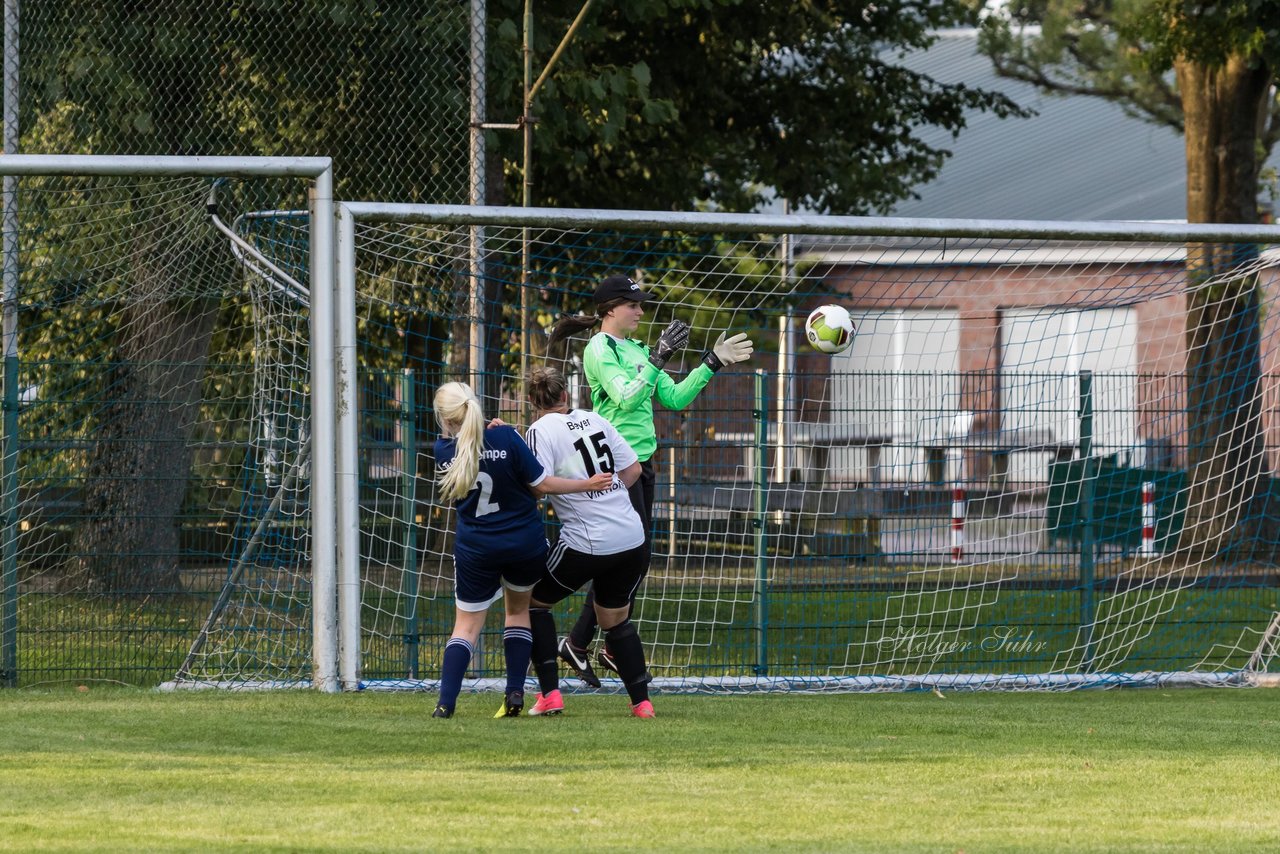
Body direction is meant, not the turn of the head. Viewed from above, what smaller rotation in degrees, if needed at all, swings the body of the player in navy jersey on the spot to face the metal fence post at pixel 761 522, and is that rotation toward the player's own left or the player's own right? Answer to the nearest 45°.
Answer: approximately 45° to the player's own right

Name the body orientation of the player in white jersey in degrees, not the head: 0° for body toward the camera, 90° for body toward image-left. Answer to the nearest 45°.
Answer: approximately 180°

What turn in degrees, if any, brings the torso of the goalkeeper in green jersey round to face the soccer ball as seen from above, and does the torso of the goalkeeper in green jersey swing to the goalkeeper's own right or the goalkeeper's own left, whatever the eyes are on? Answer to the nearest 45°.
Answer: approximately 45° to the goalkeeper's own left

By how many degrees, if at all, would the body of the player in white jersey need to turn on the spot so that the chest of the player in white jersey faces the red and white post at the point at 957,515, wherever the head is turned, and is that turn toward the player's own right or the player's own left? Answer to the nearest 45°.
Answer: approximately 45° to the player's own right

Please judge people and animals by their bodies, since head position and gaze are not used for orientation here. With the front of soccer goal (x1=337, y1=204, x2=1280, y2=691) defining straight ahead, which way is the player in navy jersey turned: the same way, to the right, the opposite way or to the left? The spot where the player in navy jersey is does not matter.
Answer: the opposite way

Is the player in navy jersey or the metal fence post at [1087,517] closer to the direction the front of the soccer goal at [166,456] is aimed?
the player in navy jersey

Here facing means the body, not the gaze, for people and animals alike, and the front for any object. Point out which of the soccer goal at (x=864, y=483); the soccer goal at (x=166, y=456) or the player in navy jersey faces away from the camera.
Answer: the player in navy jersey

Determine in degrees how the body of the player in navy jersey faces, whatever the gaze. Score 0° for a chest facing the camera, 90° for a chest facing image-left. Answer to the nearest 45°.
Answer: approximately 180°

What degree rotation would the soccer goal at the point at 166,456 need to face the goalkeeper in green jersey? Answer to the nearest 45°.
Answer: approximately 45° to its left

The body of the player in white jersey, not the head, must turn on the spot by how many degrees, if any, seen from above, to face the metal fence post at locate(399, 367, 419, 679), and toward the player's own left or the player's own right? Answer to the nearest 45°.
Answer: approximately 45° to the player's own left

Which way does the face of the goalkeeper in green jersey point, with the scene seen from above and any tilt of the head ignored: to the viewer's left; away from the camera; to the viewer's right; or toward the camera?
to the viewer's right

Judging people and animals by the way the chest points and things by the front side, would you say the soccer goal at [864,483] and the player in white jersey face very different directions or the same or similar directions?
very different directions
